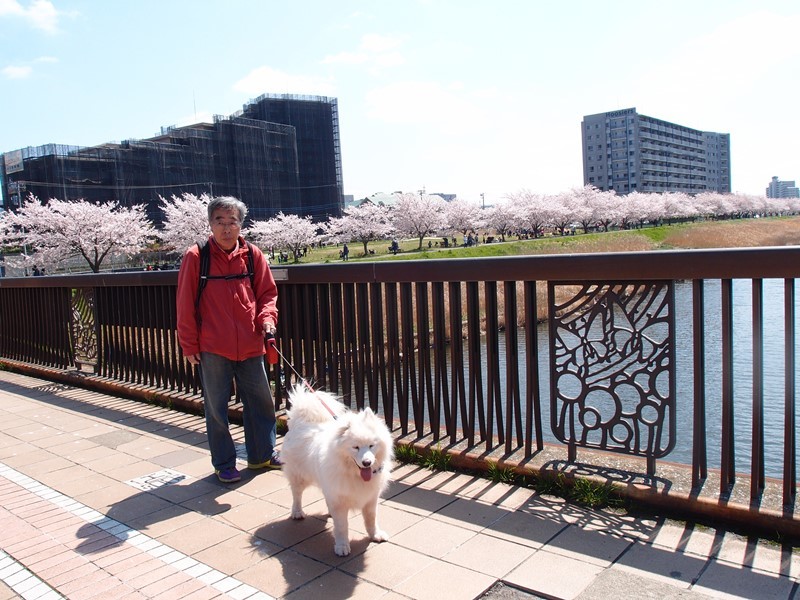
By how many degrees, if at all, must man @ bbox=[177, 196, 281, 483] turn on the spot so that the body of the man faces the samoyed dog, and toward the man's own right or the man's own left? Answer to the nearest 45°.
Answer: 0° — they already face it

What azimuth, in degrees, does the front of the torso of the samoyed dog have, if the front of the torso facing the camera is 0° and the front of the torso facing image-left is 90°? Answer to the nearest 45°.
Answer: approximately 315°

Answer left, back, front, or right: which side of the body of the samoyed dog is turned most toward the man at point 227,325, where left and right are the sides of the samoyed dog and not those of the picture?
back

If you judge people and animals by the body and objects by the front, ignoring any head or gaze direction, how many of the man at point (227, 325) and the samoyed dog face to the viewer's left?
0

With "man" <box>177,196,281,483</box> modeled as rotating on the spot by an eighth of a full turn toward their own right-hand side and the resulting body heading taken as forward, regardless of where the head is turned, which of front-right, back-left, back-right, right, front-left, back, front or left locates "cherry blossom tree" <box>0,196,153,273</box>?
back-right

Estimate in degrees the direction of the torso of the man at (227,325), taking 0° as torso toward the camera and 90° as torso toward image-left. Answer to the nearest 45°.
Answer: approximately 0°

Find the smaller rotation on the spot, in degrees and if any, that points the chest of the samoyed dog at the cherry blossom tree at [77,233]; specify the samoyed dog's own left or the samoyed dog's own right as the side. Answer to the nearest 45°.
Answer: approximately 135° to the samoyed dog's own left
